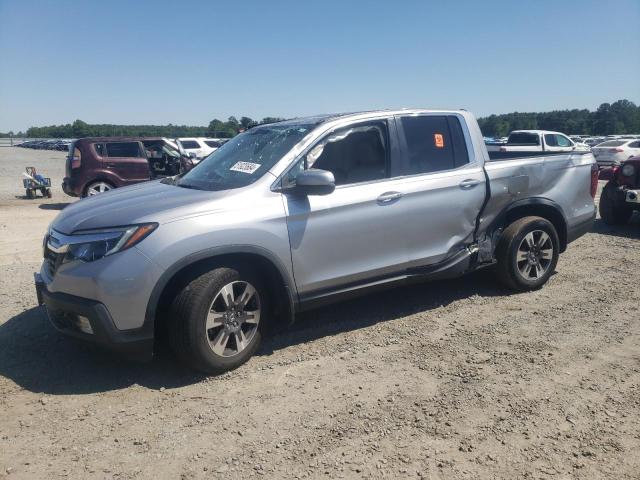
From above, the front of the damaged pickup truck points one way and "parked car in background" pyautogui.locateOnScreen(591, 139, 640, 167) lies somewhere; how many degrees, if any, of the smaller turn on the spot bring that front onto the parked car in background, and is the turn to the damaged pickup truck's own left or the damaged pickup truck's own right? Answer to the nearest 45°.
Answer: approximately 180°

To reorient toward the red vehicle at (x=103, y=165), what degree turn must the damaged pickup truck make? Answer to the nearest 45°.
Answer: approximately 90° to its right

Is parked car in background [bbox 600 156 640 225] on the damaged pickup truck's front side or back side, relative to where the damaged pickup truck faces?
on the back side

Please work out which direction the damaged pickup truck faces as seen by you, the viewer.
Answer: facing the viewer and to the left of the viewer
